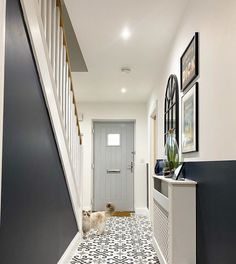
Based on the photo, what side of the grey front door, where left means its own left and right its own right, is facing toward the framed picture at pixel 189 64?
front

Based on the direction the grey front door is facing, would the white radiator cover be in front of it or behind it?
in front

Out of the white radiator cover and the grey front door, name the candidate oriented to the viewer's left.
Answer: the white radiator cover

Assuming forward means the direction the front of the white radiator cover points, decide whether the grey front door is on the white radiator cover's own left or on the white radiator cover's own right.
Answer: on the white radiator cover's own right

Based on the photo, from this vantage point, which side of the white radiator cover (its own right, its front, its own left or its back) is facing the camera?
left

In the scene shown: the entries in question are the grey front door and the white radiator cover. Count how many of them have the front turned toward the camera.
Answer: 1

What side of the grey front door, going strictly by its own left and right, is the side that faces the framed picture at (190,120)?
front

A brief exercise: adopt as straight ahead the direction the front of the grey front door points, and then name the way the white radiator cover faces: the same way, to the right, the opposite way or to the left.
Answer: to the right

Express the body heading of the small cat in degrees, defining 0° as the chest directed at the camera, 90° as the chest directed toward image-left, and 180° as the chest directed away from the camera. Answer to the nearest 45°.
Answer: approximately 45°

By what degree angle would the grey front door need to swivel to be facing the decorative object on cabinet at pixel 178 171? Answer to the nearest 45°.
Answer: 0° — it already faces it

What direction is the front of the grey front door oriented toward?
toward the camera
